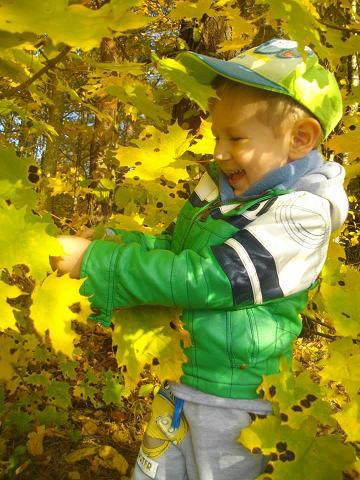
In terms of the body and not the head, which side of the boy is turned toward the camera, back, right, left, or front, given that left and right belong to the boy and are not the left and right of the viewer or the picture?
left

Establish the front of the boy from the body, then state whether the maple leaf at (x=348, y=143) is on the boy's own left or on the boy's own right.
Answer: on the boy's own right

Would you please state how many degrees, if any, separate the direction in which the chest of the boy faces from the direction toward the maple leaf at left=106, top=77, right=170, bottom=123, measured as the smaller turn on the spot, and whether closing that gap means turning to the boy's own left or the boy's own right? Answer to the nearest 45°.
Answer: approximately 45° to the boy's own right

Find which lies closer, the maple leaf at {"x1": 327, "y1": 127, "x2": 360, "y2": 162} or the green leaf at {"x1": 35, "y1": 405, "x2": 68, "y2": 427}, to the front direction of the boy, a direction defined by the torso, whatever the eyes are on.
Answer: the green leaf
